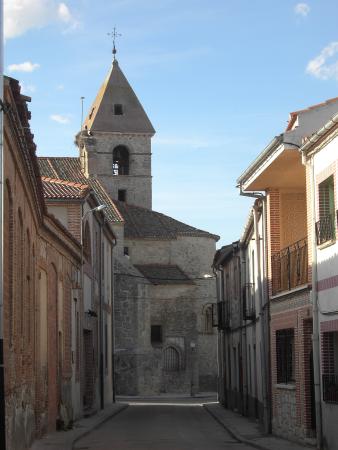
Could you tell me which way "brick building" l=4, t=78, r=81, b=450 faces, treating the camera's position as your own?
facing to the right of the viewer

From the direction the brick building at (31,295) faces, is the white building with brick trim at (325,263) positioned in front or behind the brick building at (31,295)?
in front

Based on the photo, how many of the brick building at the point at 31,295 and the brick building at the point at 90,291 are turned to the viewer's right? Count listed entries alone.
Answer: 2

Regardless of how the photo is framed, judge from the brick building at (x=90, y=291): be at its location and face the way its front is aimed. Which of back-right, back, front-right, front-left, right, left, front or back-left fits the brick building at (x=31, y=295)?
right

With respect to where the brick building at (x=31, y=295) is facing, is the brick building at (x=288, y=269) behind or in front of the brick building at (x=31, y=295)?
in front

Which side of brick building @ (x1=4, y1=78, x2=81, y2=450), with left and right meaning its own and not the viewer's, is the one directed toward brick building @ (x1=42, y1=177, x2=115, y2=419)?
left

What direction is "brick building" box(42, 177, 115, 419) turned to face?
to the viewer's right

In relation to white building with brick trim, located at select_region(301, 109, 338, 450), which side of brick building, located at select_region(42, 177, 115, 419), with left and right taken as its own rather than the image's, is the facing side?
right
